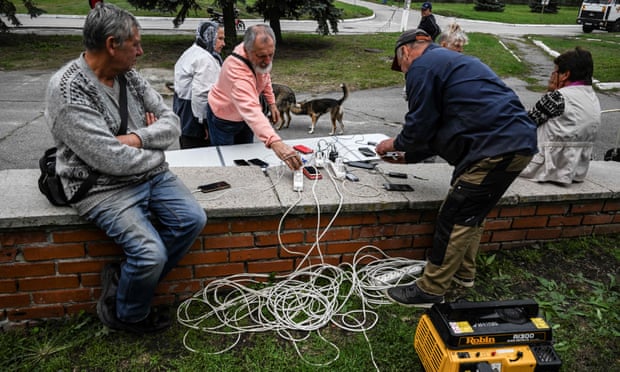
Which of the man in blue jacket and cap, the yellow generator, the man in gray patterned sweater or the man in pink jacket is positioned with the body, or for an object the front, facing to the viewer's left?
the man in blue jacket and cap

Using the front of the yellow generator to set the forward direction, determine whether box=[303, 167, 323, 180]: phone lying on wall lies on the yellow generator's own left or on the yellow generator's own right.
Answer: on the yellow generator's own right

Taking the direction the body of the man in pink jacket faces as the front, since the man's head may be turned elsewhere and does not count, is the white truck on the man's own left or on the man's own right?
on the man's own left

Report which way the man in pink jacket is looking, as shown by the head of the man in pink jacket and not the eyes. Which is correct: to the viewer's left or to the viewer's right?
to the viewer's right

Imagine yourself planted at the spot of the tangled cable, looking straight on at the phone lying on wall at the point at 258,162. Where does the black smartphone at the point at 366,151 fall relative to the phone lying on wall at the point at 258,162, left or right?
right

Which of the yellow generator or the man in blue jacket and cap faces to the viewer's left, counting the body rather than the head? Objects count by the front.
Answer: the man in blue jacket and cap

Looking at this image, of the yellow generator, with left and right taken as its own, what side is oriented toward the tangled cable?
right

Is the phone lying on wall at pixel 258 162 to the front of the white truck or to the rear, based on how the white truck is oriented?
to the front

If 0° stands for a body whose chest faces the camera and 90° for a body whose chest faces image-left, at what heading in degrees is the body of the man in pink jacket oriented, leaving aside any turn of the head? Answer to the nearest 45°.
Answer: approximately 315°

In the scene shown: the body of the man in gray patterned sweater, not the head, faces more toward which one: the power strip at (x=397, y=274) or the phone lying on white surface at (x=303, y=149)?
the power strip

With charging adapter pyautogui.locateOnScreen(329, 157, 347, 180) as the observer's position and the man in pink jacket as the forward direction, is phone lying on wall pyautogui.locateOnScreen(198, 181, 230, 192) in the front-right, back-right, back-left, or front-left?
front-left

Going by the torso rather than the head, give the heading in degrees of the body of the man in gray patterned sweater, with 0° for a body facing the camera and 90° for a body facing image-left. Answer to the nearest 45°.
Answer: approximately 315°

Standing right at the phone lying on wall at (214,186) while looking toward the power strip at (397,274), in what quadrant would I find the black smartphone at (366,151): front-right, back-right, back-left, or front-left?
front-left

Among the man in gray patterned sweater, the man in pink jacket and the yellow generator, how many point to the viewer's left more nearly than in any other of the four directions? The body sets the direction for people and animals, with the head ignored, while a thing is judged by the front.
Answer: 0

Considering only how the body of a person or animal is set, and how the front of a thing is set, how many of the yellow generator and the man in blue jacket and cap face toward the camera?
1

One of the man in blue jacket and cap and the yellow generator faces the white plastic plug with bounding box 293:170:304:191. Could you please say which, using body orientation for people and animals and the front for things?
the man in blue jacket and cap

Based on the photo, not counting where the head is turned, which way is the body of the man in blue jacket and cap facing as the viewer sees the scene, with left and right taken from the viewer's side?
facing to the left of the viewer

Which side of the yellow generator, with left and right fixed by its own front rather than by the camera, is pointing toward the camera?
front
